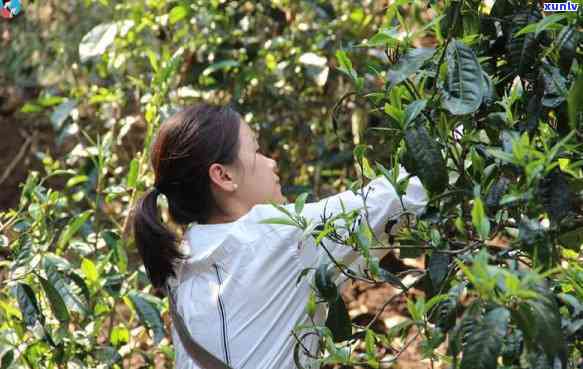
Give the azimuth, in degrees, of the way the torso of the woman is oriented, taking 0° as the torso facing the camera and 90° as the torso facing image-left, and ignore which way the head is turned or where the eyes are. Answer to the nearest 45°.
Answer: approximately 225°
